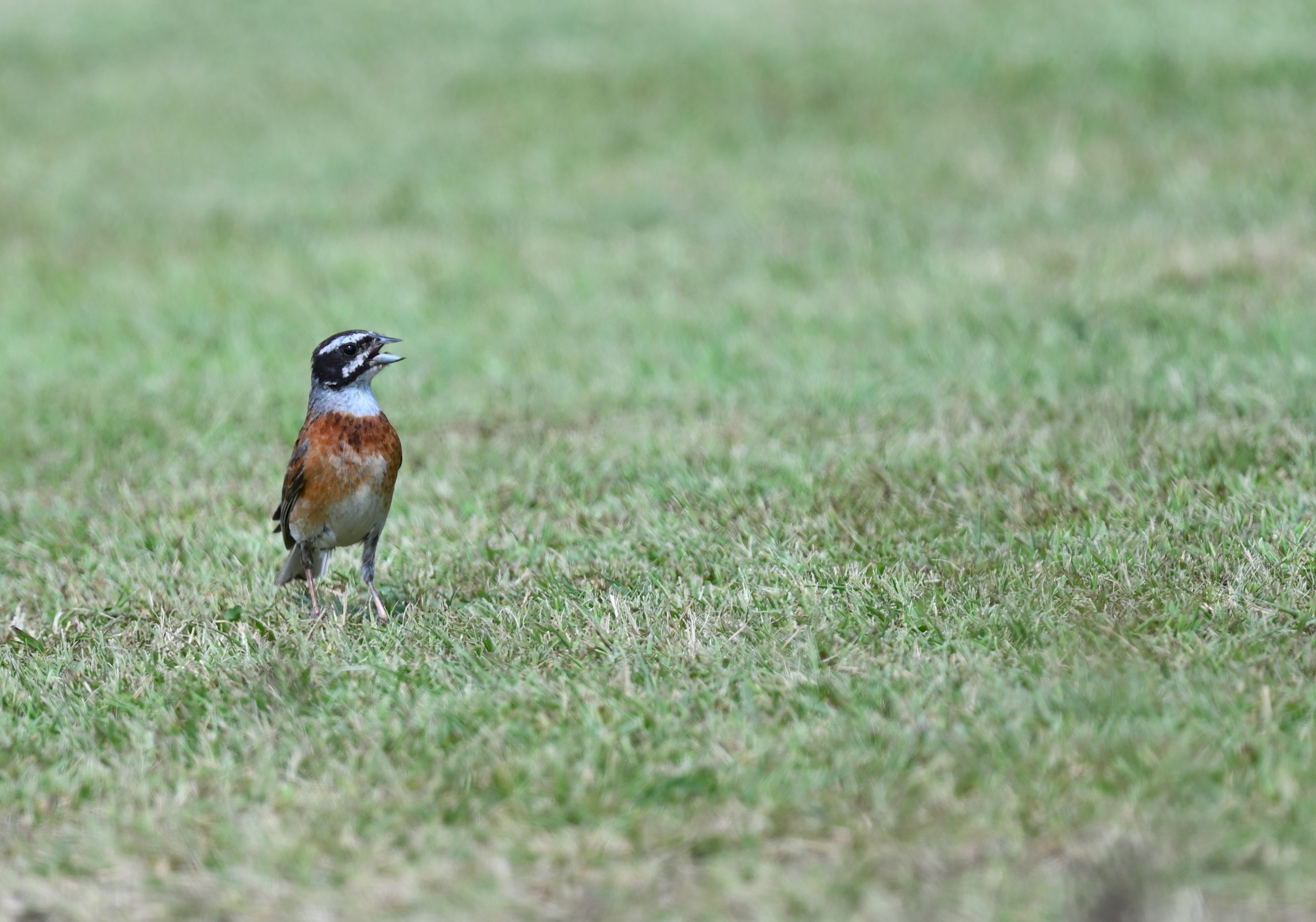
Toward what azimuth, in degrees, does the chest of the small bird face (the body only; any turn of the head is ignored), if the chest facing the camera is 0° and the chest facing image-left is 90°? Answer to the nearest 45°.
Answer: approximately 315°
